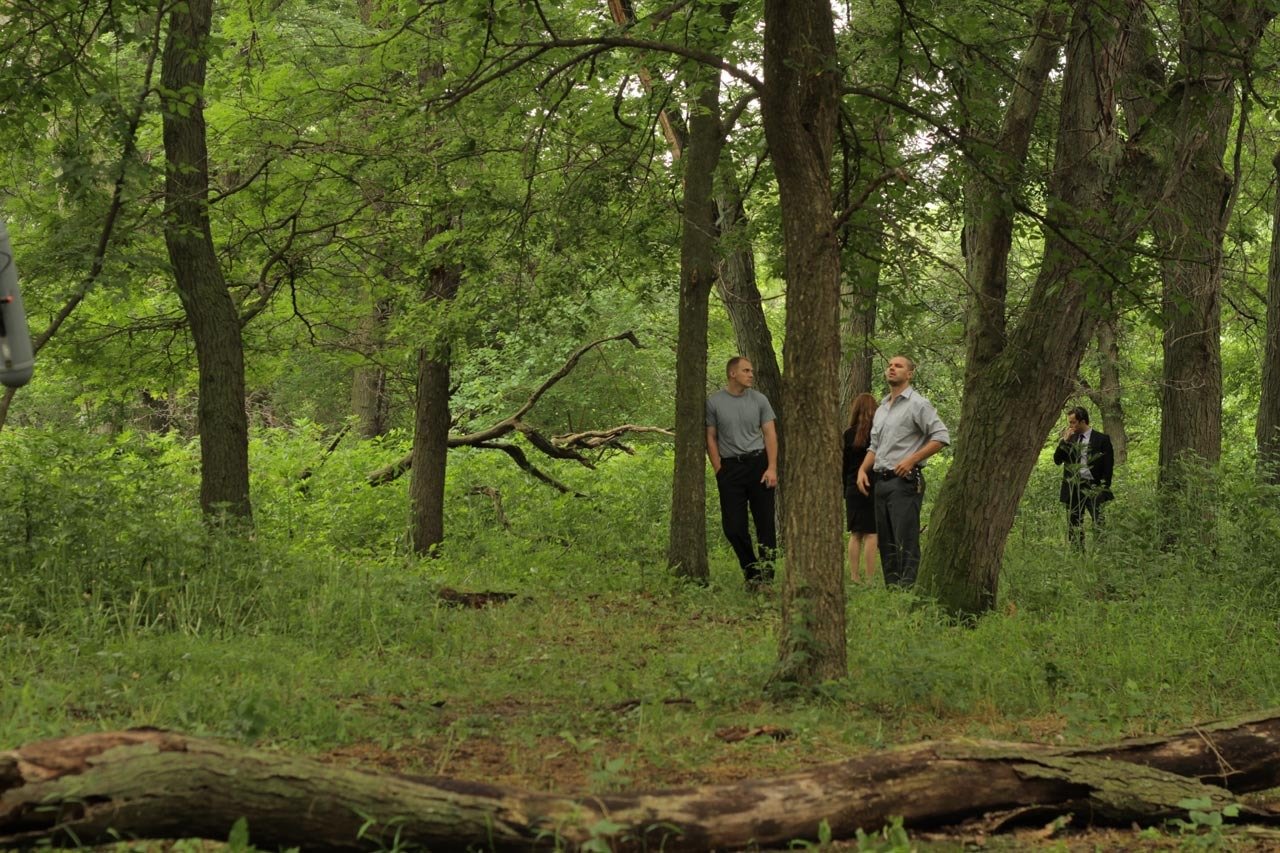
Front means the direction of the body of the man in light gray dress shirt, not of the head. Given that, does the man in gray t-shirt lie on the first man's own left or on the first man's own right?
on the first man's own right

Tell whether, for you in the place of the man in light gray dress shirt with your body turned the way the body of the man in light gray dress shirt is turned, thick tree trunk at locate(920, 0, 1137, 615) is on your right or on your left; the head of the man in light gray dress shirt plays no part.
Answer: on your left

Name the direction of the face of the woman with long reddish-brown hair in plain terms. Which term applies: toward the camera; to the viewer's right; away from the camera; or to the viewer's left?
away from the camera

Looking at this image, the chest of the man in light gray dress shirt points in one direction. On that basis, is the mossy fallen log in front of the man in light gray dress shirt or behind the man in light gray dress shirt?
in front

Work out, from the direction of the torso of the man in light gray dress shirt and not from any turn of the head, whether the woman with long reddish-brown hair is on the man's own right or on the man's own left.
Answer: on the man's own right

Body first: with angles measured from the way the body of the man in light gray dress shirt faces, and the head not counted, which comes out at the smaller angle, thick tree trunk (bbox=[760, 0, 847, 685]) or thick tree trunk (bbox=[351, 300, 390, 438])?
the thick tree trunk (bbox=[760, 0, 847, 685])

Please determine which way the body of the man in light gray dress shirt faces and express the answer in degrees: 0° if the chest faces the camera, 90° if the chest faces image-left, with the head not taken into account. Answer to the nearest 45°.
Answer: approximately 45°

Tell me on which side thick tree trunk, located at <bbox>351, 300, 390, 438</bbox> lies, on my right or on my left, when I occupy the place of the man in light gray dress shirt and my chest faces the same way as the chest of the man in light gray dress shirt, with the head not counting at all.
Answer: on my right

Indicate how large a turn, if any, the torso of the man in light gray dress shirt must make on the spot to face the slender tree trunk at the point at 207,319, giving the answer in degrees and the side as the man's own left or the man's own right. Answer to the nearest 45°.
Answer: approximately 45° to the man's own right
